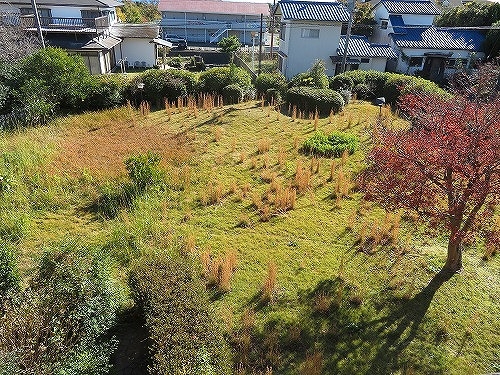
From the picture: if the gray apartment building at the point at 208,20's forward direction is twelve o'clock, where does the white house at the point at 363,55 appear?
the white house at the point at 363,55 is roughly at 11 o'clock from the gray apartment building at the point at 208,20.

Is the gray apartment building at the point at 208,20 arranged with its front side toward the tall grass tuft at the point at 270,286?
yes

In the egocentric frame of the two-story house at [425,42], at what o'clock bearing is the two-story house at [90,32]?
the two-story house at [90,32] is roughly at 2 o'clock from the two-story house at [425,42].

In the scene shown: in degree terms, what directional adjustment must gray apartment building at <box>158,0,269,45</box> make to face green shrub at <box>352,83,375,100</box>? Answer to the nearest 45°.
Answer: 0° — it already faces it

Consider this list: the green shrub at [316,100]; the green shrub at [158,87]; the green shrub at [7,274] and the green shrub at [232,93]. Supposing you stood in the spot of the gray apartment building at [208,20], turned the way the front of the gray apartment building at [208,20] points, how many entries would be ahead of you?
4

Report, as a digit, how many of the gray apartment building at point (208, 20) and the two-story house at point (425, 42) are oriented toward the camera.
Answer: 2

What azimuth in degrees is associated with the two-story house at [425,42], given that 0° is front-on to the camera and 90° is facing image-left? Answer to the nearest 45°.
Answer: approximately 0°

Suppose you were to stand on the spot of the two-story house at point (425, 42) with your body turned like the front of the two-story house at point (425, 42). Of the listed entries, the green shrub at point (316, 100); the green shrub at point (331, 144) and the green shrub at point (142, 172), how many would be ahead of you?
3

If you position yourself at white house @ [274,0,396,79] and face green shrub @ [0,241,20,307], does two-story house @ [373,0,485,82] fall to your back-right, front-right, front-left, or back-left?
back-left

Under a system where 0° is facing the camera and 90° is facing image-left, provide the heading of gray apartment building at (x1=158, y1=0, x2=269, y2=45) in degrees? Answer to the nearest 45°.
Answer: approximately 0°

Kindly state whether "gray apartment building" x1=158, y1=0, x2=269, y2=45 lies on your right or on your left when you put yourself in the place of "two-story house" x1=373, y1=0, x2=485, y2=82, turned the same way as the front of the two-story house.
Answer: on your right

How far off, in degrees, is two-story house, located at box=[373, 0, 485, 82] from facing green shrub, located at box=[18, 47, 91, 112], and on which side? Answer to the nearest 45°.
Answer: approximately 45° to its right

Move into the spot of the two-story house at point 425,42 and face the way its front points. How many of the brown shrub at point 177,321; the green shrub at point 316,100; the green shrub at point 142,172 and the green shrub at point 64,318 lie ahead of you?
4
